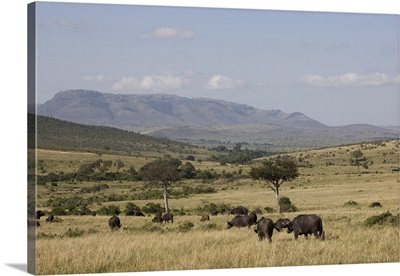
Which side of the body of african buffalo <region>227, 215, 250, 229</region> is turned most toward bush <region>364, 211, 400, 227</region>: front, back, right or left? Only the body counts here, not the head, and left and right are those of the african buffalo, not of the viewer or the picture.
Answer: back

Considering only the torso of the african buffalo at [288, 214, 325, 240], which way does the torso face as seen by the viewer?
to the viewer's left

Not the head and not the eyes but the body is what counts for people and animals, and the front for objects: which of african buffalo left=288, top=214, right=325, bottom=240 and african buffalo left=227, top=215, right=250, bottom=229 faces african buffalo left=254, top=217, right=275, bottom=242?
african buffalo left=288, top=214, right=325, bottom=240

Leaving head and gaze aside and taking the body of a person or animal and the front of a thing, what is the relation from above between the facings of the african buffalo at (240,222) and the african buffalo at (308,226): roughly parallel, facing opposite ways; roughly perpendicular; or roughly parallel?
roughly parallel

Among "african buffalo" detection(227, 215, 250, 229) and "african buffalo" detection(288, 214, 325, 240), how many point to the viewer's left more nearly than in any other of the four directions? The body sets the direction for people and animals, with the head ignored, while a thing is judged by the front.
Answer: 2

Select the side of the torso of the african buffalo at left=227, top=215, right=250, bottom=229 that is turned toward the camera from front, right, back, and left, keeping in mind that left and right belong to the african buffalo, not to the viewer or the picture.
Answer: left

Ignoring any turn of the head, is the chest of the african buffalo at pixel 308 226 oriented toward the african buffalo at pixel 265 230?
yes
